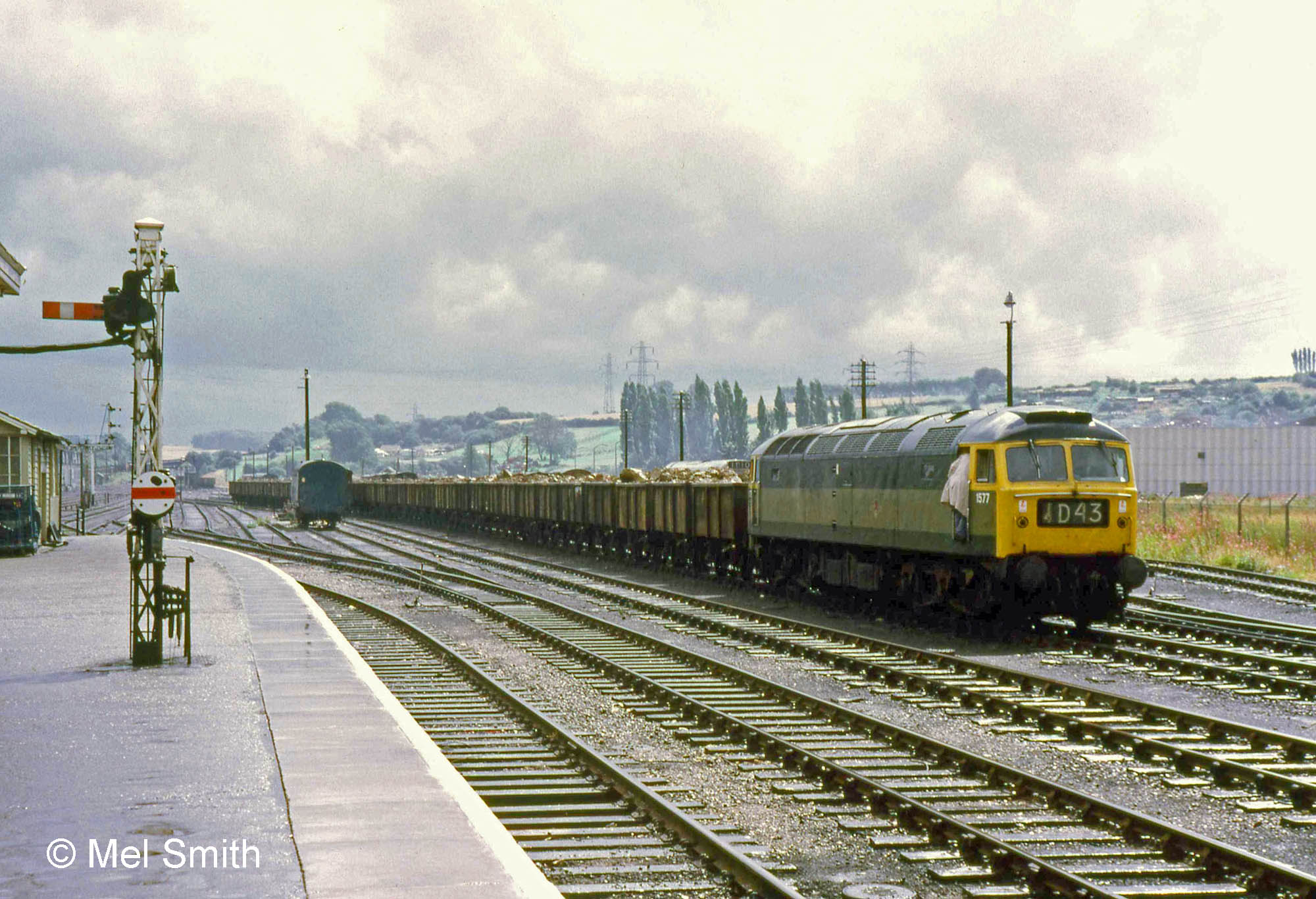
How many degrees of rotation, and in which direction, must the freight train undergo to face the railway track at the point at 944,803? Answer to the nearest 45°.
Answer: approximately 45° to its right

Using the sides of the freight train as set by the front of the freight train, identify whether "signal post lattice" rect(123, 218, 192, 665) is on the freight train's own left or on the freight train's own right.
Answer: on the freight train's own right

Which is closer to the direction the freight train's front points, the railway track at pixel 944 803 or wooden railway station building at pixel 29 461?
the railway track

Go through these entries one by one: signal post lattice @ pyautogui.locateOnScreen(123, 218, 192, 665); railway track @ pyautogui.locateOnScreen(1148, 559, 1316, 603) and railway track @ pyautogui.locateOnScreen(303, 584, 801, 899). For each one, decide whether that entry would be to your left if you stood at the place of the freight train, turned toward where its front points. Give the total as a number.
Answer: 1

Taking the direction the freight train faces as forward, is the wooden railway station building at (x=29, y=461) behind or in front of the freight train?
behind

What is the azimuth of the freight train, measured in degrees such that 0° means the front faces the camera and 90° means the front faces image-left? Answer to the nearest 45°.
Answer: approximately 315°

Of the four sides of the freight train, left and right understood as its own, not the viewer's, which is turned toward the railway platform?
right

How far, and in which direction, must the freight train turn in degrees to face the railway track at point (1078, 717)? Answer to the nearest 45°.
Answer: approximately 45° to its right

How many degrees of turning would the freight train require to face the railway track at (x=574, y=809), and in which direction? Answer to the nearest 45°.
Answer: approximately 45° to its right
